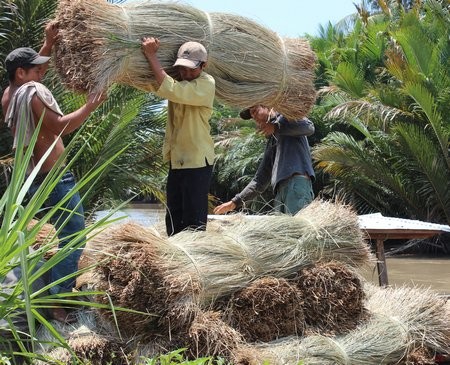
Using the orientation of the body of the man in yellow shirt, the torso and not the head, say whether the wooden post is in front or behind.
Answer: behind

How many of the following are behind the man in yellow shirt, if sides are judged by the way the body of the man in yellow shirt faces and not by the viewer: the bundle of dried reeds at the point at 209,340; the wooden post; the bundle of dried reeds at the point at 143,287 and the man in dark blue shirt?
2

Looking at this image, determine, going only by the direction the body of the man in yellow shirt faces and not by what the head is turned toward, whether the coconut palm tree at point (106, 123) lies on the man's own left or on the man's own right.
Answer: on the man's own right

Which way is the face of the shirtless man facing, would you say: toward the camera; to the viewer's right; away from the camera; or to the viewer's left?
to the viewer's right

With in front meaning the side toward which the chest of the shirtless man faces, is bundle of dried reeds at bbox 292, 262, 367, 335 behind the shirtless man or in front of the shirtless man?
in front

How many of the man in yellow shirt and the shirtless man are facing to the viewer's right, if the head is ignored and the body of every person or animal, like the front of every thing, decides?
1

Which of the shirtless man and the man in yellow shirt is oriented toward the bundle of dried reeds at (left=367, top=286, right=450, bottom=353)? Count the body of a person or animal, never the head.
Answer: the shirtless man

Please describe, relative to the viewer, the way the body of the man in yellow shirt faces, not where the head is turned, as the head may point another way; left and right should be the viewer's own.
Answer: facing the viewer and to the left of the viewer

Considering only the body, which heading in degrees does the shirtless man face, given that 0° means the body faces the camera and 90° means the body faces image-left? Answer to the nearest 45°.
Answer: approximately 270°

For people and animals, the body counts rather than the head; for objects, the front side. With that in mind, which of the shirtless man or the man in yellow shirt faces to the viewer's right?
the shirtless man

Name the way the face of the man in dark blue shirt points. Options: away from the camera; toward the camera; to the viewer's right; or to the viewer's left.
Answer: to the viewer's left

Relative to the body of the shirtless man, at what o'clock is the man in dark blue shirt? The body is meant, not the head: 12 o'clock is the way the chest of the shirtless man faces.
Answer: The man in dark blue shirt is roughly at 11 o'clock from the shirtless man.

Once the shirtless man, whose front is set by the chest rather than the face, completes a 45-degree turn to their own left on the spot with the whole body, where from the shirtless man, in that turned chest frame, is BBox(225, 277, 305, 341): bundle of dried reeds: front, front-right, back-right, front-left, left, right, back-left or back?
right

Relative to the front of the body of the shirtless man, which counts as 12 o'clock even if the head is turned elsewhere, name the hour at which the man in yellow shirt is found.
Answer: The man in yellow shirt is roughly at 12 o'clock from the shirtless man.
